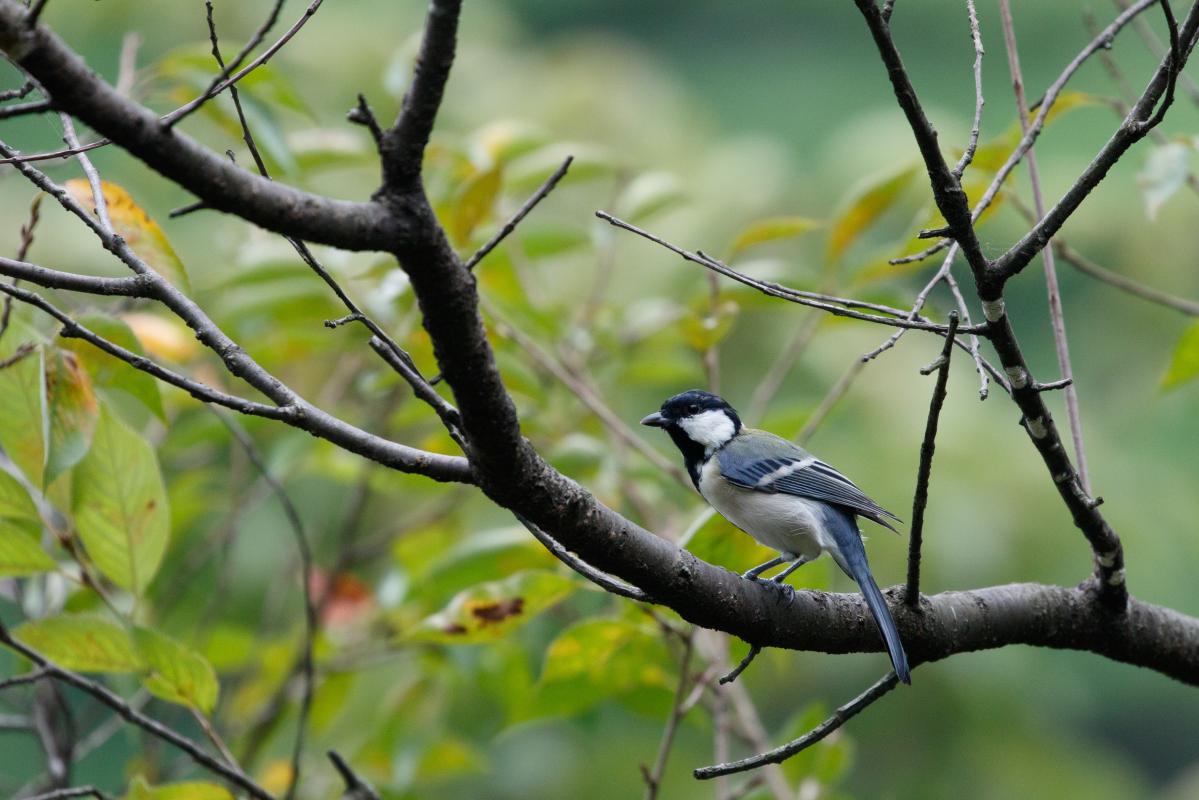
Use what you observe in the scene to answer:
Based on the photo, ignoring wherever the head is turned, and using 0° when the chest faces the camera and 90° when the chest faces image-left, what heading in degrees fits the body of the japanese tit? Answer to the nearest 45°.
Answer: approximately 90°

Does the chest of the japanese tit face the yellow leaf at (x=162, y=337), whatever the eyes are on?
yes

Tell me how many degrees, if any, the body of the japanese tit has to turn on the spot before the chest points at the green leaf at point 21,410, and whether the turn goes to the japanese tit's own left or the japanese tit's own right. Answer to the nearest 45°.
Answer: approximately 45° to the japanese tit's own left

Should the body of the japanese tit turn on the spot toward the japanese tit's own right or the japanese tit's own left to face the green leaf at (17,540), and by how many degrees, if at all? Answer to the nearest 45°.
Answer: approximately 45° to the japanese tit's own left
